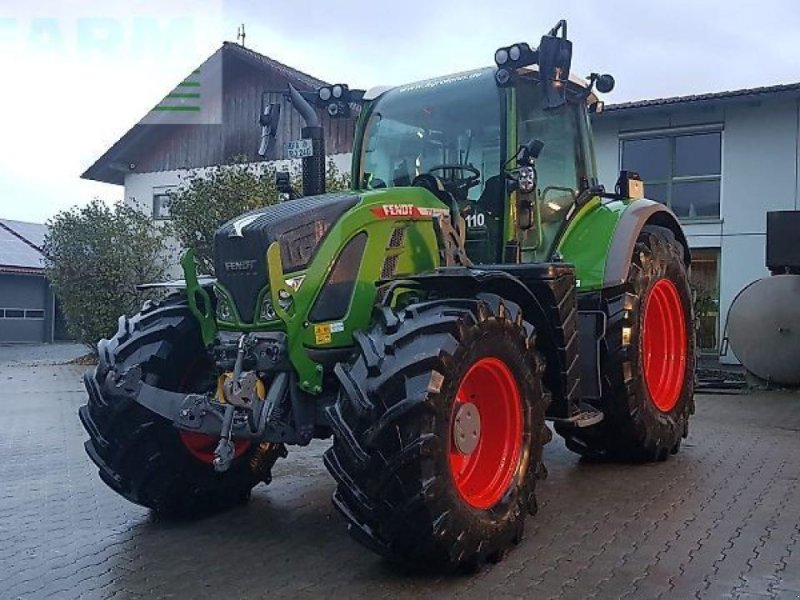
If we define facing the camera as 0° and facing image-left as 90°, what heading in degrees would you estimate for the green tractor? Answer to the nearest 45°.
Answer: approximately 45°

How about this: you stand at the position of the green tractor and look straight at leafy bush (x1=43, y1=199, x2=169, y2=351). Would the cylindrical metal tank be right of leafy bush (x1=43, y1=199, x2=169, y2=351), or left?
right

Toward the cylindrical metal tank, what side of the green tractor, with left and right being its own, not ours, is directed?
back

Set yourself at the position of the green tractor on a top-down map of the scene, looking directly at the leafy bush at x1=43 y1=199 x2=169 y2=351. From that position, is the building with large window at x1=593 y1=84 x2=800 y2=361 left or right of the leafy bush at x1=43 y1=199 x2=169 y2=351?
right

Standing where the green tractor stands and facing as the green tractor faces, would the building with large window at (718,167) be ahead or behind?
behind
